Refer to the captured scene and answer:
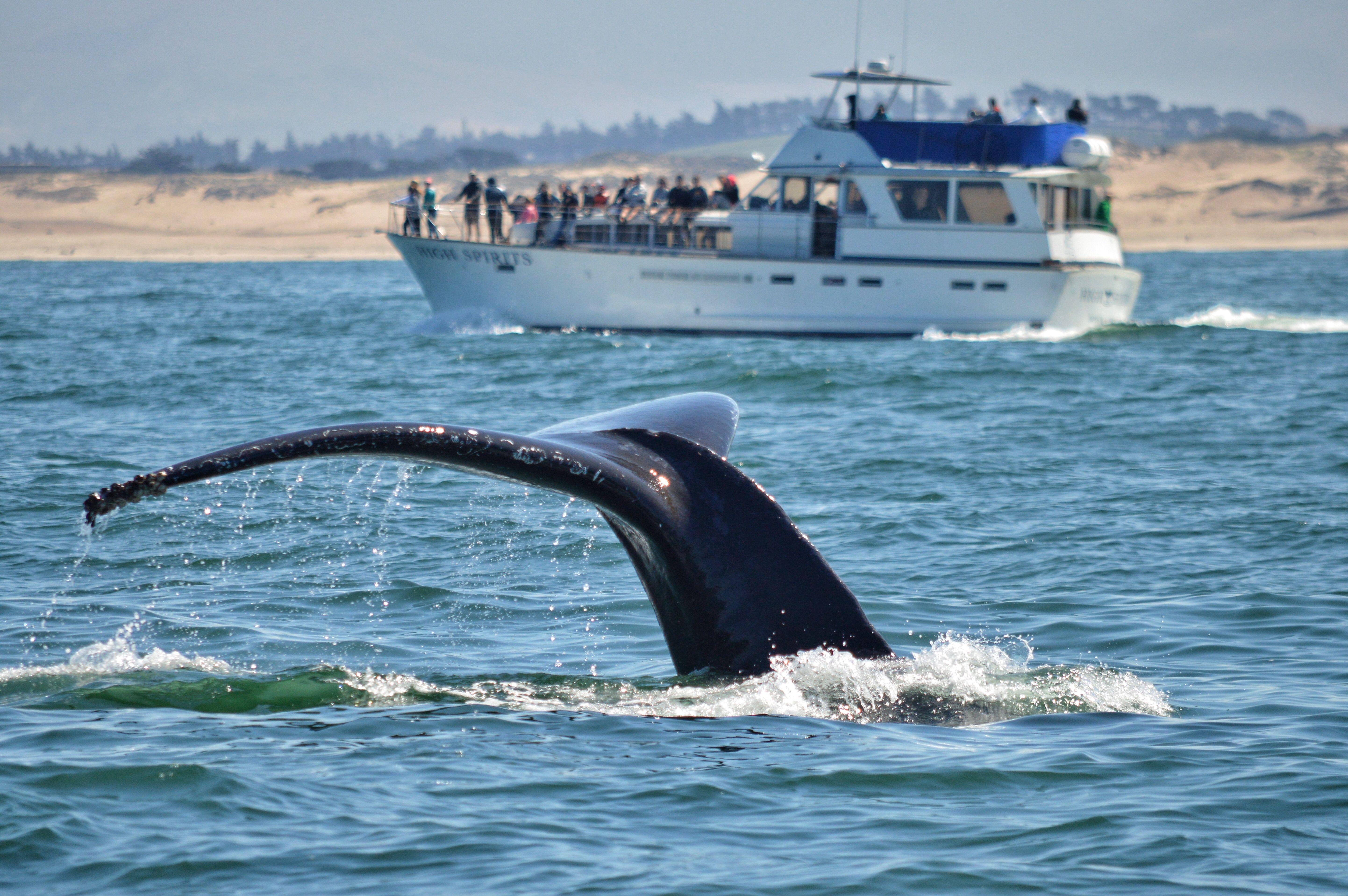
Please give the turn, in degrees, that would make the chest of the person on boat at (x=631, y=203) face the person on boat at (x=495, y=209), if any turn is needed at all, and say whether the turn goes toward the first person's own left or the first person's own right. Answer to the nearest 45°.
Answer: approximately 45° to the first person's own right

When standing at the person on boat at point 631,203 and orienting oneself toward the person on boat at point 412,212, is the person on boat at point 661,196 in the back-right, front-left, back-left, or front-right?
back-right

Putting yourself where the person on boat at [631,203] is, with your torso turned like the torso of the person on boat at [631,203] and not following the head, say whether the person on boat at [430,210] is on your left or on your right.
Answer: on your right

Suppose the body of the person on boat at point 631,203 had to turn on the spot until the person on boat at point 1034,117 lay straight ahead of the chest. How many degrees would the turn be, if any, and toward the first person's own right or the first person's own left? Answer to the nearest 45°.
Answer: approximately 135° to the first person's own left

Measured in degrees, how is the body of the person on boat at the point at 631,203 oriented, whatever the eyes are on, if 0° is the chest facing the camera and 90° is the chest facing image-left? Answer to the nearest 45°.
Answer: approximately 45°

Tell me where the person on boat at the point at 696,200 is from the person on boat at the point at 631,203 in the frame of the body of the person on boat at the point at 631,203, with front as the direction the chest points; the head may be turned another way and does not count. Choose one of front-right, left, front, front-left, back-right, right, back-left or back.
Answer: back-left

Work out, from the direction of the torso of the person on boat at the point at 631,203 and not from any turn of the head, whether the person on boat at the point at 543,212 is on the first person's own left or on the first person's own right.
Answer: on the first person's own right

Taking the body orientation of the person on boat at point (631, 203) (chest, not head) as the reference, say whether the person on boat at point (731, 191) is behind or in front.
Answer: behind

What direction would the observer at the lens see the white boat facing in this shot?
facing to the left of the viewer

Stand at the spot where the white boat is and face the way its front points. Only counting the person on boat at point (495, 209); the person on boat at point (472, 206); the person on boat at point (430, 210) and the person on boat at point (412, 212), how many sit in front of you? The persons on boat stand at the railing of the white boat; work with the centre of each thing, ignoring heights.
4
